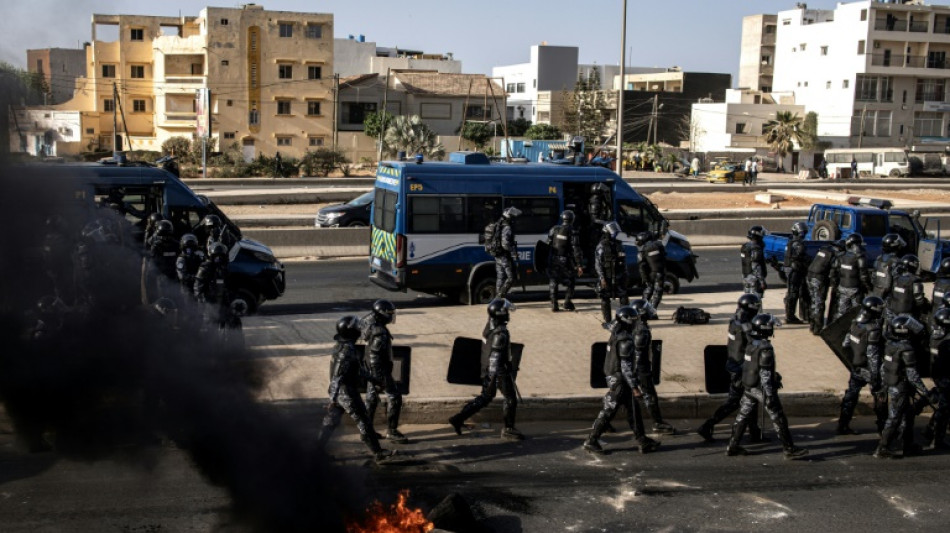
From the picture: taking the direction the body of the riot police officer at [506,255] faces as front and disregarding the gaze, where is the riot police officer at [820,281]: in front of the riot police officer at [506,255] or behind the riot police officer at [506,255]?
in front

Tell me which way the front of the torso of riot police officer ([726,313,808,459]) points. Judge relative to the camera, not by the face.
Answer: to the viewer's right

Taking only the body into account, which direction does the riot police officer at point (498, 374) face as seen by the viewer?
to the viewer's right

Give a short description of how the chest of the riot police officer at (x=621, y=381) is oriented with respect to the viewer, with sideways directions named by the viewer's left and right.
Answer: facing to the right of the viewer

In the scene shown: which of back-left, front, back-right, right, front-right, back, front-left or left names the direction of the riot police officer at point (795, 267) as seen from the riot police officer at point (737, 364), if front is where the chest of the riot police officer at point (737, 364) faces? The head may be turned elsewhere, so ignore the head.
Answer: left

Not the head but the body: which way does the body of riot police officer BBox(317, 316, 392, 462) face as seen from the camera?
to the viewer's right
